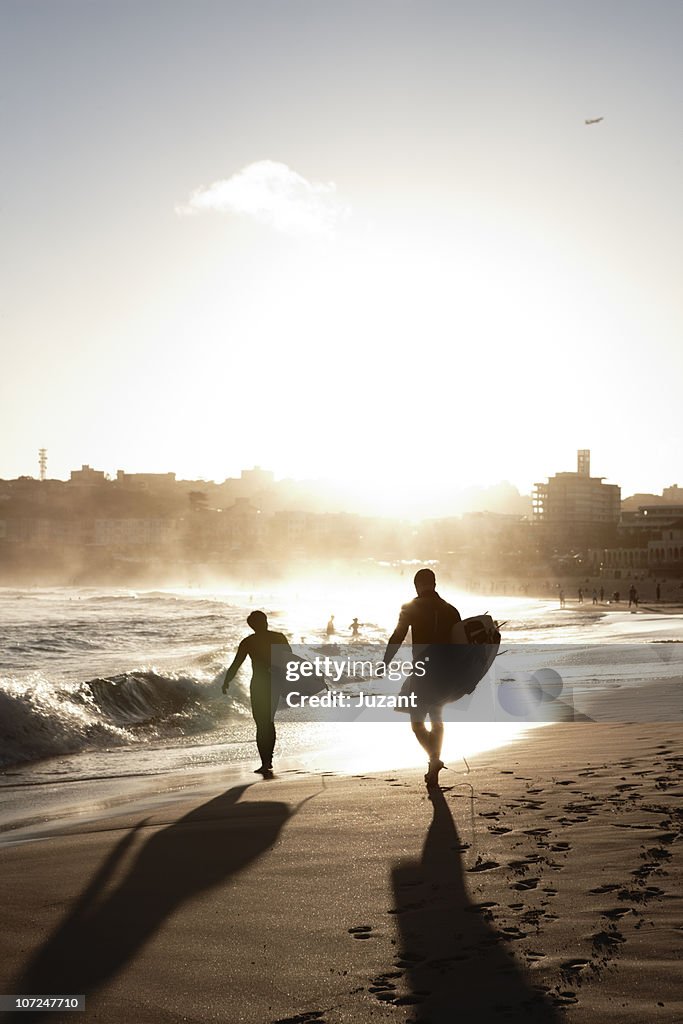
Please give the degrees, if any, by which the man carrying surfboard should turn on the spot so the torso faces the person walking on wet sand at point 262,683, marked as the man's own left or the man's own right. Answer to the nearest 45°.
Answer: approximately 45° to the man's own left

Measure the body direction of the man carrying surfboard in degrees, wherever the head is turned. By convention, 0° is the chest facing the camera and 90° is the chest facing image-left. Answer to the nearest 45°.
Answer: approximately 180°
